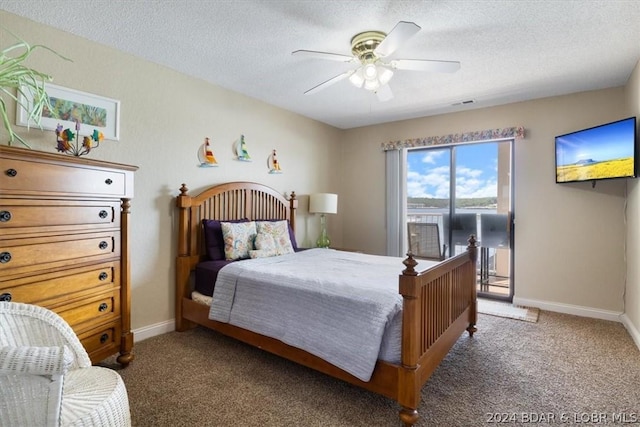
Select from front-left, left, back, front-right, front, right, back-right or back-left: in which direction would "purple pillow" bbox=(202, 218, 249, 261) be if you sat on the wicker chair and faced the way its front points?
left

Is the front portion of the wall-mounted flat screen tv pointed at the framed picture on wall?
yes

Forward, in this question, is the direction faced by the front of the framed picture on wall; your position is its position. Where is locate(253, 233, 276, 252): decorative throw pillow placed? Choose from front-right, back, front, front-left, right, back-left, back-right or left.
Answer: front-left

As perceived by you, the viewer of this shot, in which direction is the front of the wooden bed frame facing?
facing the viewer and to the right of the viewer

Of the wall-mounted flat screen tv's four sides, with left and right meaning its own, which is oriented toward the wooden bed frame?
front

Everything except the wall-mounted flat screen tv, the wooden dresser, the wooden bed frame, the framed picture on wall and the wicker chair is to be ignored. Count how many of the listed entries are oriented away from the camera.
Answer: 0

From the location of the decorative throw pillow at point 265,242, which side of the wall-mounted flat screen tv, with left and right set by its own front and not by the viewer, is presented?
front

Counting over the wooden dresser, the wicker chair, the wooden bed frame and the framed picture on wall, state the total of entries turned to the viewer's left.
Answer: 0

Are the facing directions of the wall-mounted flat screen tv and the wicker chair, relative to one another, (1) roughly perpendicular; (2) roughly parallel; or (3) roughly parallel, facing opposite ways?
roughly parallel, facing opposite ways

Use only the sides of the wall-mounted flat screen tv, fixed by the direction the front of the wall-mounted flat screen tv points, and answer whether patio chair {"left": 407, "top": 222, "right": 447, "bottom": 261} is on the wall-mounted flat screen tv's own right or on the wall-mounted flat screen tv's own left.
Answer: on the wall-mounted flat screen tv's own right

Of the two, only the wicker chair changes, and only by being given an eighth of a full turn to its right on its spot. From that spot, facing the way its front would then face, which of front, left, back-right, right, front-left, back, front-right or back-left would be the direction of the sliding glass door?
left

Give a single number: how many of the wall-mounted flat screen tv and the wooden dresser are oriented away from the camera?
0

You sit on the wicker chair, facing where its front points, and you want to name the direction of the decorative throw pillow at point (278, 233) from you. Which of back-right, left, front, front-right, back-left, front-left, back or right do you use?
left

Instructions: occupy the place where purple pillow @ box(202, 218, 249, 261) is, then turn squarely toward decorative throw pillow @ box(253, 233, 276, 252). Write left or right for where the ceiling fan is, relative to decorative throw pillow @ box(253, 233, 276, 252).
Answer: right

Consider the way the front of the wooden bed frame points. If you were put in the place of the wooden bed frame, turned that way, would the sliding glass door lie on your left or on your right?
on your left

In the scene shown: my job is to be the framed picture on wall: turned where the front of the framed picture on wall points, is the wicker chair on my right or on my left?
on my right
